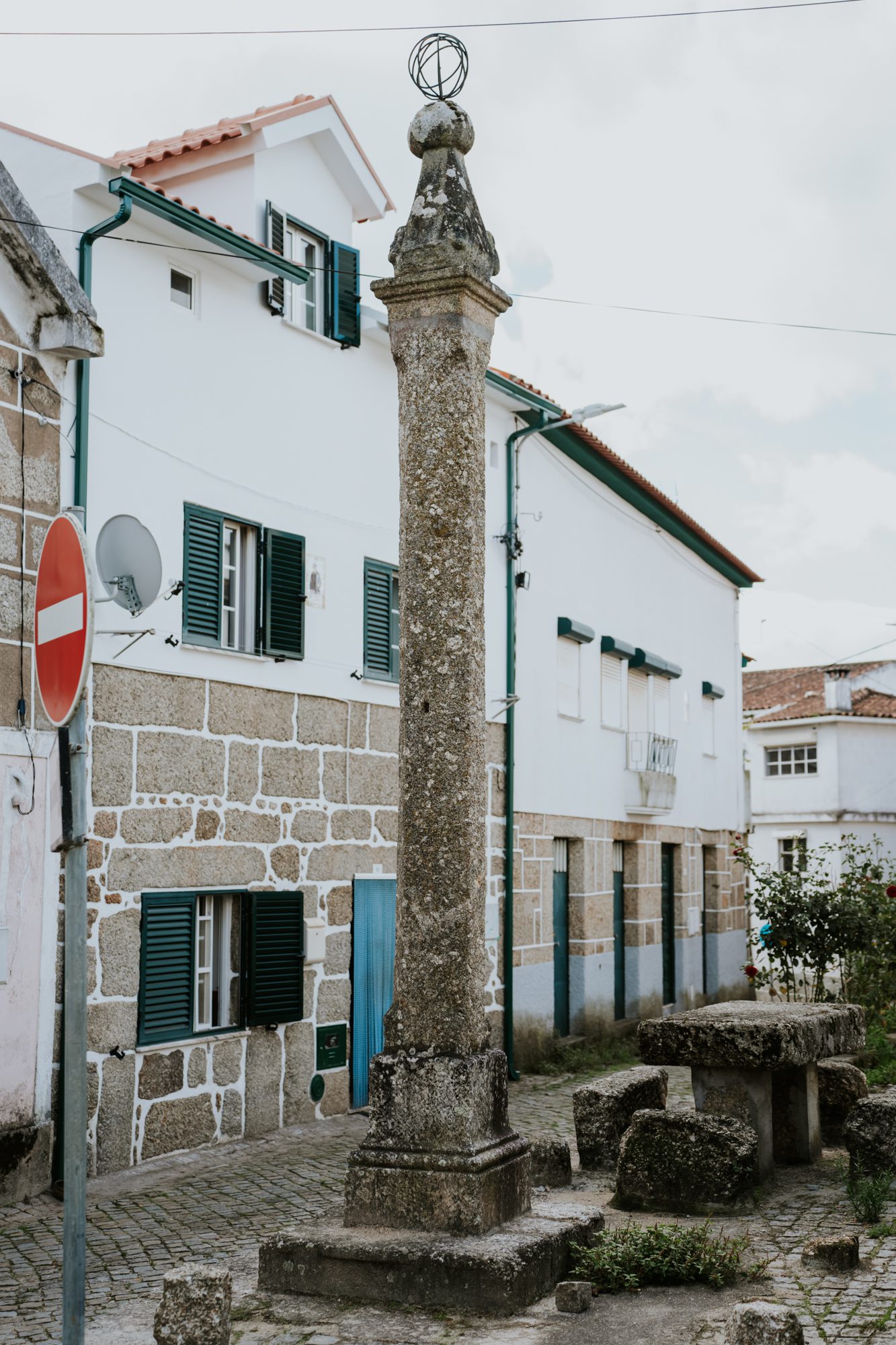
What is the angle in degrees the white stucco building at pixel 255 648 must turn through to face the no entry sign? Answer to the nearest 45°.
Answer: approximately 45° to its right

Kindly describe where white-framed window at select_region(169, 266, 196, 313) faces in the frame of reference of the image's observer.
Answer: facing the viewer and to the right of the viewer

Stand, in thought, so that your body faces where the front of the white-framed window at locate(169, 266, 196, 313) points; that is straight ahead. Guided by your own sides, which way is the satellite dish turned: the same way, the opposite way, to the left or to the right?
to the left

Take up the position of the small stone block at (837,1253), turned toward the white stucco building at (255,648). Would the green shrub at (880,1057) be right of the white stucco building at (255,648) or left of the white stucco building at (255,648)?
right

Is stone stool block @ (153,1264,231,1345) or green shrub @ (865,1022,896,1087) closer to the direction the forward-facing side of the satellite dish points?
the green shrub

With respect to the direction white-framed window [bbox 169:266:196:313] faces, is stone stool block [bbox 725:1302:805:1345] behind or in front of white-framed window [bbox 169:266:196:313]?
in front
